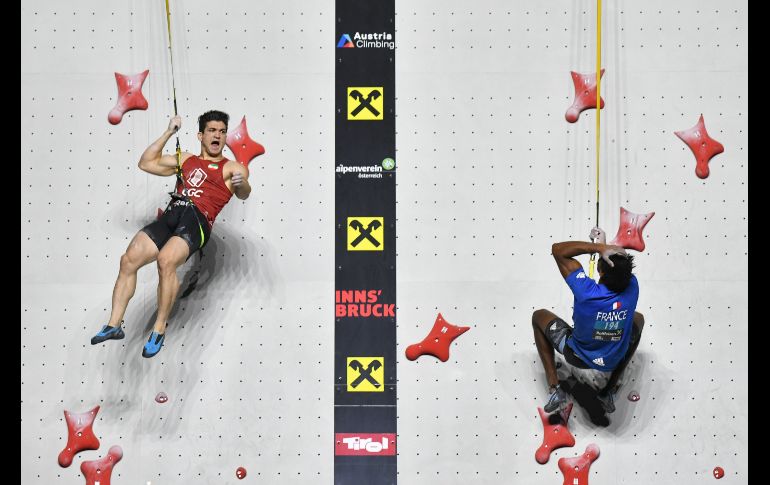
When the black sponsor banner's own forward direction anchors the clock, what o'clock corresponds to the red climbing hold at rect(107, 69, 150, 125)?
The red climbing hold is roughly at 3 o'clock from the black sponsor banner.

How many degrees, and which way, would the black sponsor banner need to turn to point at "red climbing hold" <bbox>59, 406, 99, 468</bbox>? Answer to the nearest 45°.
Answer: approximately 90° to its right

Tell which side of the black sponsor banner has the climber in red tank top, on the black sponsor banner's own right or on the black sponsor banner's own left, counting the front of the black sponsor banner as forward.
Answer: on the black sponsor banner's own right

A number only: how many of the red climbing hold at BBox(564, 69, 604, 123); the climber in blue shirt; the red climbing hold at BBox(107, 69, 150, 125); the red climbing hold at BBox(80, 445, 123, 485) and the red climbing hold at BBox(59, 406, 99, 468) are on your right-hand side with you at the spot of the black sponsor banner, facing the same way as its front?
3

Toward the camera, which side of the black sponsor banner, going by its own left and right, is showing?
front

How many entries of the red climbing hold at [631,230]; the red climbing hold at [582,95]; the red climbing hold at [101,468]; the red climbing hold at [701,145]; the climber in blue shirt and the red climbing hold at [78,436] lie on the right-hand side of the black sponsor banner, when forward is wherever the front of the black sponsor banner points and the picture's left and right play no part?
2

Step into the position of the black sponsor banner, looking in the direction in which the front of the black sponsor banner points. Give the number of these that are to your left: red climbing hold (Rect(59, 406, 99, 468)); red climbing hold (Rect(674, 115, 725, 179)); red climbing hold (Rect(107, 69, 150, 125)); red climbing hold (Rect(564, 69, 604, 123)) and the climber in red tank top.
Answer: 2

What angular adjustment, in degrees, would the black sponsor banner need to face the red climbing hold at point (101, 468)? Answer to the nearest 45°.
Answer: approximately 90° to its right

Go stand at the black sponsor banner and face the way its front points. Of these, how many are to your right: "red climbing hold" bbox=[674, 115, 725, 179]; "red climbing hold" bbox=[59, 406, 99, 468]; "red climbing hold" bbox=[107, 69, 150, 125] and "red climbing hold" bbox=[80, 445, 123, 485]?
3

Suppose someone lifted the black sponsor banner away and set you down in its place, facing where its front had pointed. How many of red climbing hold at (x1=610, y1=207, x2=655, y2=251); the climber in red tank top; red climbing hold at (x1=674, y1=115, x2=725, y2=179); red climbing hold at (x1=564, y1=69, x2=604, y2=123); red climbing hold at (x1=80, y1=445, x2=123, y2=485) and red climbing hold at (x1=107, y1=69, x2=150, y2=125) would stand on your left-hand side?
3

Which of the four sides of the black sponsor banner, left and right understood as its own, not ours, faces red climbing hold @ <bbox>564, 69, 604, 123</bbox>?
left

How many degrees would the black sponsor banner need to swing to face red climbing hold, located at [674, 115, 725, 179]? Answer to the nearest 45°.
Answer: approximately 90° to its left

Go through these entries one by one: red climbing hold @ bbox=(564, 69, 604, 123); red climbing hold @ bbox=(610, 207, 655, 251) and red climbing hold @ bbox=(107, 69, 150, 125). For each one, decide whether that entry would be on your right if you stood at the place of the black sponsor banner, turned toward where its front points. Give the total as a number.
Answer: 1
